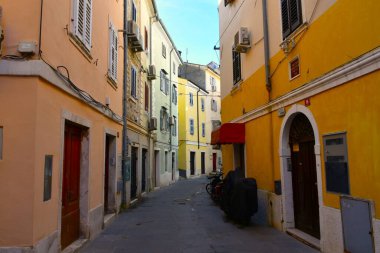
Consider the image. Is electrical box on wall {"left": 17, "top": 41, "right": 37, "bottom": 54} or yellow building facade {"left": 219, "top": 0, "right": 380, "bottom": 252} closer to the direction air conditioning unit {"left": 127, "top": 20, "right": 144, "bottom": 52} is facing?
the yellow building facade

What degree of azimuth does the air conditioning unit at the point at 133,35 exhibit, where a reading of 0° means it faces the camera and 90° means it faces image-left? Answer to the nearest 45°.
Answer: approximately 315°

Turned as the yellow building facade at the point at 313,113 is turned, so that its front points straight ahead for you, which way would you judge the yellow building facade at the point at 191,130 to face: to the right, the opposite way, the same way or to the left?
to the left

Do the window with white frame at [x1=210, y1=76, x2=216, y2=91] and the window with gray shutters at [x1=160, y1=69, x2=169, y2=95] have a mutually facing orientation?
no

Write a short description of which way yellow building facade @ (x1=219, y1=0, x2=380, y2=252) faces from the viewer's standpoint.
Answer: facing the viewer and to the left of the viewer

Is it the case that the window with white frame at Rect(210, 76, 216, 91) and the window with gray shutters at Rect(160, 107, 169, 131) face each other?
no

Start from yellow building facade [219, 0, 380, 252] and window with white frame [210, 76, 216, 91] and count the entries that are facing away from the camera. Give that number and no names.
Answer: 0

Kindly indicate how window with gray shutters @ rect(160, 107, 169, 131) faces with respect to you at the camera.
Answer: facing the viewer and to the right of the viewer

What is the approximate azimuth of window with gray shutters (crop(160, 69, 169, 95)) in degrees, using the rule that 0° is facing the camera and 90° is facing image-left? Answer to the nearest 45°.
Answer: approximately 315°

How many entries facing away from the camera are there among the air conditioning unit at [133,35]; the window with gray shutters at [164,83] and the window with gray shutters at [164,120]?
0

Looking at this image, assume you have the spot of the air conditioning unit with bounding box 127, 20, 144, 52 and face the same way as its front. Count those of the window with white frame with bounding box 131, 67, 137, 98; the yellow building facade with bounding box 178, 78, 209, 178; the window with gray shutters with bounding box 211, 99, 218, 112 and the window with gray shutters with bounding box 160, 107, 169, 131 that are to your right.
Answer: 0

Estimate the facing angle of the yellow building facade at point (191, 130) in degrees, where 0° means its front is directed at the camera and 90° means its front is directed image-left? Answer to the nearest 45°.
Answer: approximately 315°

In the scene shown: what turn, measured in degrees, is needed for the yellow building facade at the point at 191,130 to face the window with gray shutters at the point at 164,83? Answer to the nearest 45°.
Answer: approximately 45° to its right

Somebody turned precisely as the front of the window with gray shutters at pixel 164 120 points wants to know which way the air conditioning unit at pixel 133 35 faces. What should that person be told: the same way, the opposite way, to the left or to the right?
the same way

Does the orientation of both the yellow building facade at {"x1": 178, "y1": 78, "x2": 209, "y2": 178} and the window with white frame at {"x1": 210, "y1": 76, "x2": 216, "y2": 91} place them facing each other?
no

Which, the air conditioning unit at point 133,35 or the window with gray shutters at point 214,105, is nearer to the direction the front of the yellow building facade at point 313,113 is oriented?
the air conditioning unit

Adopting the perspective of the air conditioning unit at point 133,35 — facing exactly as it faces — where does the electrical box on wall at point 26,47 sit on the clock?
The electrical box on wall is roughly at 2 o'clock from the air conditioning unit.
